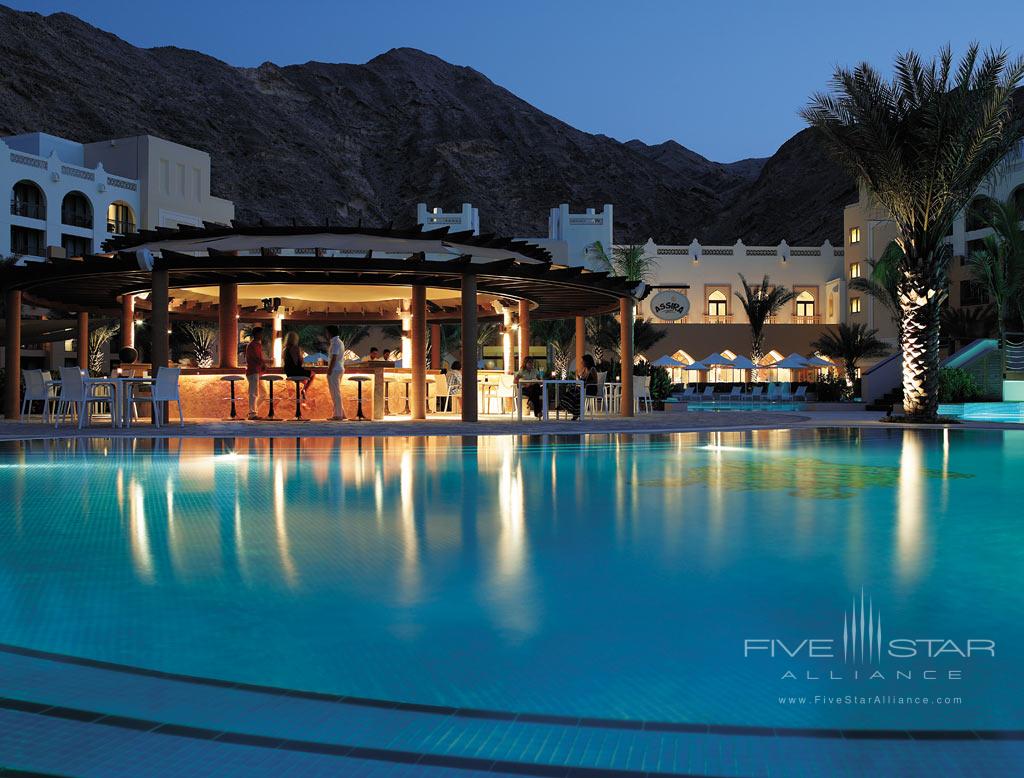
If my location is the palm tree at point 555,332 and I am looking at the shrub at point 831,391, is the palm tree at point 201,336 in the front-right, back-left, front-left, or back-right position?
back-right

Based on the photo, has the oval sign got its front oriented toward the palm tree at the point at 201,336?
no

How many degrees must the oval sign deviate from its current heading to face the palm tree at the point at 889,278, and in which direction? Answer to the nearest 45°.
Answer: approximately 45° to its left

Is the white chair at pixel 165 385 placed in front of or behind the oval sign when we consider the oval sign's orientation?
in front

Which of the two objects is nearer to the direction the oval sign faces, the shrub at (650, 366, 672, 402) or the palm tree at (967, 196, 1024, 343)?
the shrub

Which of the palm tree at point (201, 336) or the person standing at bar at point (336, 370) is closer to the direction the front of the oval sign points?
the person standing at bar

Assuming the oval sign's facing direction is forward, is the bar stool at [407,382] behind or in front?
in front

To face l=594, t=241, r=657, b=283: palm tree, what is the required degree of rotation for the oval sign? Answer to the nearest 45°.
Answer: approximately 135° to its right

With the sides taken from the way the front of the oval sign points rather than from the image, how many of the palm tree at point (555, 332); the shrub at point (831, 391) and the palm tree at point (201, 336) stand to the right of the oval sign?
2

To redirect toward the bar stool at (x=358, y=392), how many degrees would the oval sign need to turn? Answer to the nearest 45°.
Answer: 0° — it already faces it

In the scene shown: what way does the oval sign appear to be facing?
toward the camera
